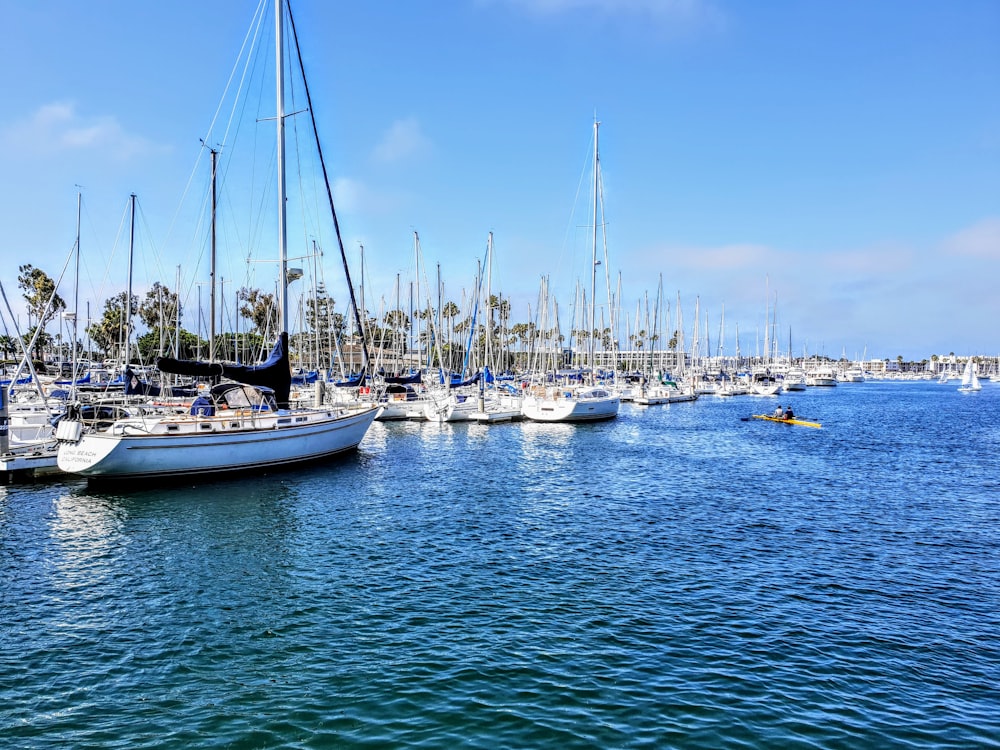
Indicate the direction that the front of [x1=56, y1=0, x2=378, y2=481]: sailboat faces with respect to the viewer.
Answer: facing away from the viewer and to the right of the viewer

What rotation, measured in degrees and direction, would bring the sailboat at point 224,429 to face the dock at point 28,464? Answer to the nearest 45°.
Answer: approximately 135° to its left
